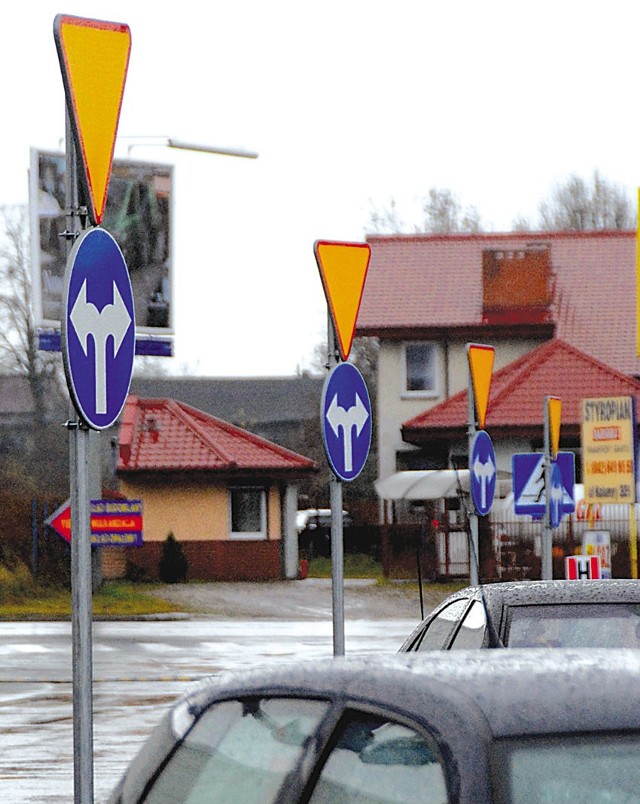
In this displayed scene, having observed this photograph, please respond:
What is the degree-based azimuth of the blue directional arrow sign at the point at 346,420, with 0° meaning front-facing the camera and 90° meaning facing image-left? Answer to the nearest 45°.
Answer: approximately 315°

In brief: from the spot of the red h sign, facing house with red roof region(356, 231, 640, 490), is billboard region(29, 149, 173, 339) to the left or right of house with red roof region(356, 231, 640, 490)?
left

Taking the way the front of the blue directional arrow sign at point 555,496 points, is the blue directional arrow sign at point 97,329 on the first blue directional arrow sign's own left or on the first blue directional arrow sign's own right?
on the first blue directional arrow sign's own right

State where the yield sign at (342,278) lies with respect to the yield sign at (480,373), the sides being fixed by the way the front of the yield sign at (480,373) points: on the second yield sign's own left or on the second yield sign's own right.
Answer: on the second yield sign's own right

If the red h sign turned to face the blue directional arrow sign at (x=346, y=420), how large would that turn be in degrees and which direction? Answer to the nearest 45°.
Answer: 0° — it already faces it

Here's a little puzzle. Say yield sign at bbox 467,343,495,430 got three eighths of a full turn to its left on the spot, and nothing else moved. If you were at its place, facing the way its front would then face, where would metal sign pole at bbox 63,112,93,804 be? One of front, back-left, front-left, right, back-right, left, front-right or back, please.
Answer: back-left

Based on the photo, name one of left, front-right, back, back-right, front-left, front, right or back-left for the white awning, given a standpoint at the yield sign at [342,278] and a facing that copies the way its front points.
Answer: back-left
